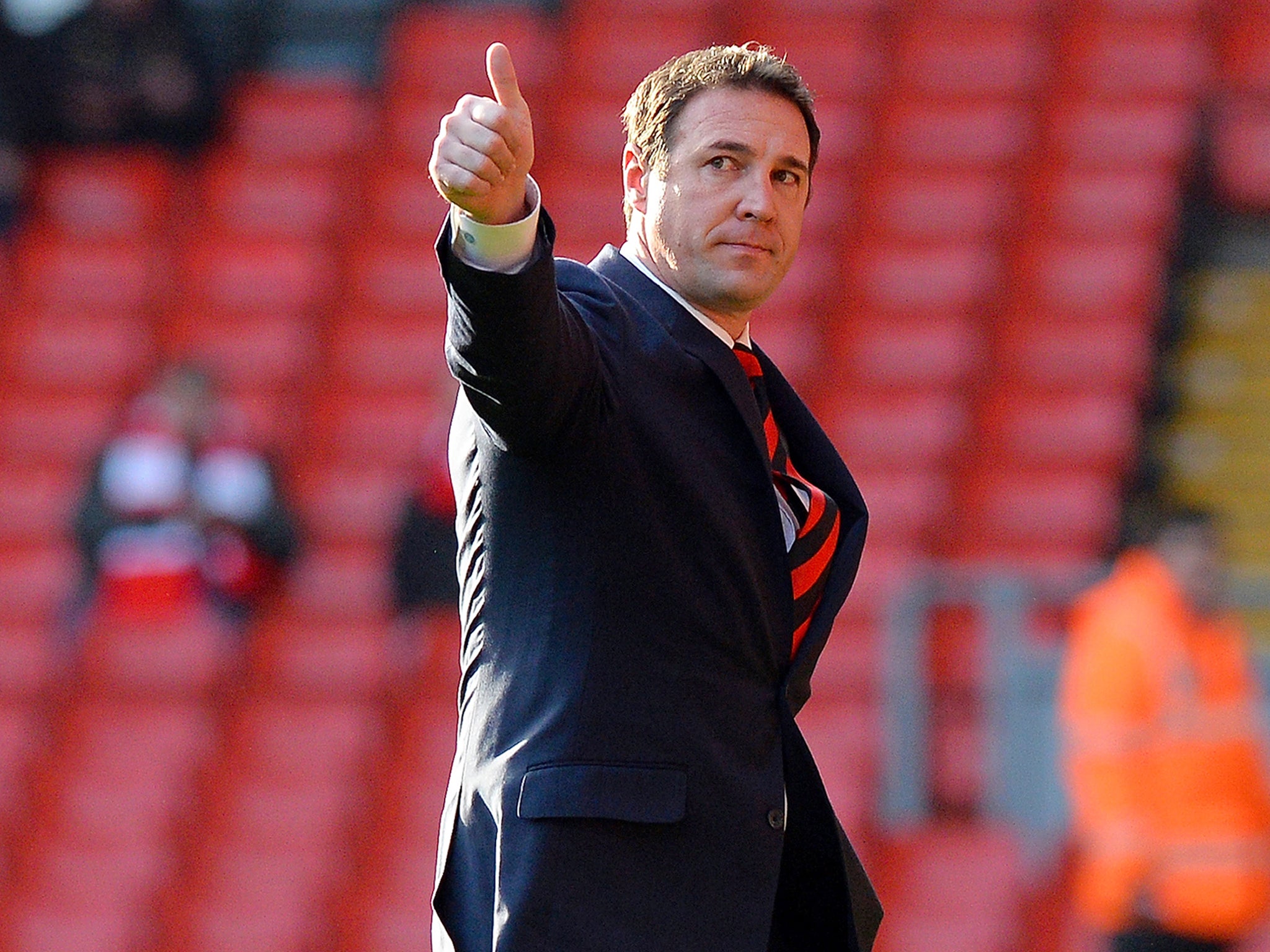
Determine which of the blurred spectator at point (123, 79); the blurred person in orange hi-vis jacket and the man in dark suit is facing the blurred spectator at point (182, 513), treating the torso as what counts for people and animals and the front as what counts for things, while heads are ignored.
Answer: the blurred spectator at point (123, 79)

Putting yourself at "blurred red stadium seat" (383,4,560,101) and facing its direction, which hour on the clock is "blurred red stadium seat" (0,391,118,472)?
"blurred red stadium seat" (0,391,118,472) is roughly at 2 o'clock from "blurred red stadium seat" (383,4,560,101).

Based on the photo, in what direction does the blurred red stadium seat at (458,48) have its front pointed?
toward the camera

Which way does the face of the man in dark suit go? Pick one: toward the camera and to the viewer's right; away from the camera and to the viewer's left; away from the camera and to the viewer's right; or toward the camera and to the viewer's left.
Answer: toward the camera and to the viewer's right

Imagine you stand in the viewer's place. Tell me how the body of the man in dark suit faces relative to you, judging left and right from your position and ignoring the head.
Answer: facing the viewer and to the right of the viewer

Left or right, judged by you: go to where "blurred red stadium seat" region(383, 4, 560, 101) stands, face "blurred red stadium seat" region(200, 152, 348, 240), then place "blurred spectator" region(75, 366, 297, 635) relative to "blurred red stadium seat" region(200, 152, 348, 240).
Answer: left

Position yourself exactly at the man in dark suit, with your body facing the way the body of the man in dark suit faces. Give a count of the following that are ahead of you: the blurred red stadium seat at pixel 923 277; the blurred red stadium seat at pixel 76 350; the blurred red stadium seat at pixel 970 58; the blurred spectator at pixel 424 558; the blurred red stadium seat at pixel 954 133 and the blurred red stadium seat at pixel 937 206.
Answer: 0

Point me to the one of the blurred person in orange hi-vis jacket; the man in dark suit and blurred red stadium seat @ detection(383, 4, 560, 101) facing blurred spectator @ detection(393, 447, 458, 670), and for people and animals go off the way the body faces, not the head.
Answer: the blurred red stadium seat

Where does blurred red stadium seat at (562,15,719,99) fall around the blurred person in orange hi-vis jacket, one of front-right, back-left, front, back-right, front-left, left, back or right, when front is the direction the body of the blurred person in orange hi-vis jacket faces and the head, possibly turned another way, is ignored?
back

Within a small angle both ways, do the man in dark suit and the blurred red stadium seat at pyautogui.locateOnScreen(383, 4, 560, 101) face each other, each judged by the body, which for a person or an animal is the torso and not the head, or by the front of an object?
no

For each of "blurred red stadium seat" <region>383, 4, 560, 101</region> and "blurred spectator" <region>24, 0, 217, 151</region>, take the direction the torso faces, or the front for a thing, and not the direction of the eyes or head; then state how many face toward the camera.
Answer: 2

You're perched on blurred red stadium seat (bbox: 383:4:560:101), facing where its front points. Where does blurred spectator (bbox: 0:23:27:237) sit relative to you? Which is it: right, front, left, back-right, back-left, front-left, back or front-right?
right
